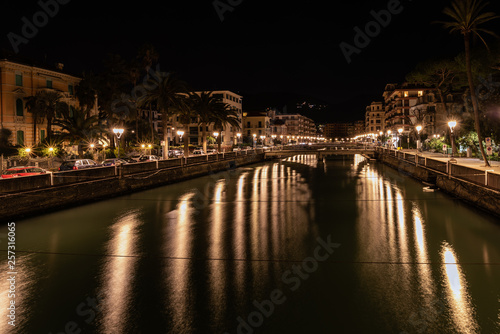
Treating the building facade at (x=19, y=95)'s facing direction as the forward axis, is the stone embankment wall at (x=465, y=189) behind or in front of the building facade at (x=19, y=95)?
in front

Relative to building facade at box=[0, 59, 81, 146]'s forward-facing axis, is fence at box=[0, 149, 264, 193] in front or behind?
in front

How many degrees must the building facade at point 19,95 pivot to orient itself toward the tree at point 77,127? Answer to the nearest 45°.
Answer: approximately 45° to its left

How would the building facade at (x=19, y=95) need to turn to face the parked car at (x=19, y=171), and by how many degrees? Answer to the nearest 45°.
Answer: approximately 45° to its right

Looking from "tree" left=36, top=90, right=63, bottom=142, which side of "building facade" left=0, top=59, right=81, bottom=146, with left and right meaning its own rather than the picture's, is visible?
front

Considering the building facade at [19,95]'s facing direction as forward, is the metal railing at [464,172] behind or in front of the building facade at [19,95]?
in front

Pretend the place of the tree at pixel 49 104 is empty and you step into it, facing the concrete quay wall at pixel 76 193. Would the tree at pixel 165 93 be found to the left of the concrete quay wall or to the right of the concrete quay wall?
left
